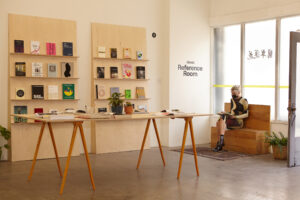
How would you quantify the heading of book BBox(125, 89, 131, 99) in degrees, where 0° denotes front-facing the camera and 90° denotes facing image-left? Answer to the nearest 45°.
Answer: approximately 0°

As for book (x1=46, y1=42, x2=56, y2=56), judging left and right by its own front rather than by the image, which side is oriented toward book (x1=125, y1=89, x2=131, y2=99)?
left

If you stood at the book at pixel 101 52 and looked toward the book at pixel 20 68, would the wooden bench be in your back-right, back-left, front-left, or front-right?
back-left

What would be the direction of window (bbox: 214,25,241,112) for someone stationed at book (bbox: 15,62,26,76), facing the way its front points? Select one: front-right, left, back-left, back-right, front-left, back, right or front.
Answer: left

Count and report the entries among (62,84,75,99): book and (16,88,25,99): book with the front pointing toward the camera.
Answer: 2

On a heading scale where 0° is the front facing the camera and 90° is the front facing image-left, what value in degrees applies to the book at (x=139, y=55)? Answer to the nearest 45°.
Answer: approximately 0°
